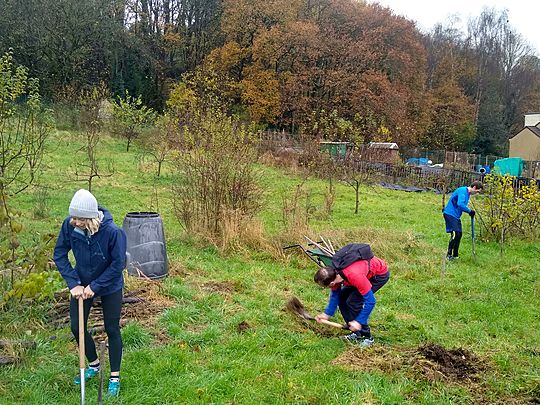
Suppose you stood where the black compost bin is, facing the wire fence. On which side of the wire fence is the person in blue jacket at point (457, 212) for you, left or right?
right

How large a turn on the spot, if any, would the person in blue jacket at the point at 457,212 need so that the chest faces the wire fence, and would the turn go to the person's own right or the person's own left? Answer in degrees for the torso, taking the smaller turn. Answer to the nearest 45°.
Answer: approximately 90° to the person's own left

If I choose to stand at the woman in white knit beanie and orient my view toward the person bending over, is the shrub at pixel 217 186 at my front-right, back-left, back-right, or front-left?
front-left

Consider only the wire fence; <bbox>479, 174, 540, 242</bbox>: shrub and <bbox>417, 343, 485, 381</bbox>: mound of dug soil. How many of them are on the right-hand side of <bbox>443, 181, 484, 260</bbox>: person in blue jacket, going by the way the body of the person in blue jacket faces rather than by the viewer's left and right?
1

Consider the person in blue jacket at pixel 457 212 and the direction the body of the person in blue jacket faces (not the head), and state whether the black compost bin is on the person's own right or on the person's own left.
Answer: on the person's own right

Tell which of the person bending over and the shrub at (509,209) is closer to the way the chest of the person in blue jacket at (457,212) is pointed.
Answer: the shrub

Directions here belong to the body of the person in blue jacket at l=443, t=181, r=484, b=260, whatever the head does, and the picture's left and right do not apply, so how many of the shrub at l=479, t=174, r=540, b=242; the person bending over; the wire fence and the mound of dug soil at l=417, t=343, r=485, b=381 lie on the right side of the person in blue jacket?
2

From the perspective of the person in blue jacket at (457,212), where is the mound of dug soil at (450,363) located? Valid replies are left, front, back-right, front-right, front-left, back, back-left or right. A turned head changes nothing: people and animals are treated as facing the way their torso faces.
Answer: right

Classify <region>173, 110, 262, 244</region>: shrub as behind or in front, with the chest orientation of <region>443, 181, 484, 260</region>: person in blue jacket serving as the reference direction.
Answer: behind

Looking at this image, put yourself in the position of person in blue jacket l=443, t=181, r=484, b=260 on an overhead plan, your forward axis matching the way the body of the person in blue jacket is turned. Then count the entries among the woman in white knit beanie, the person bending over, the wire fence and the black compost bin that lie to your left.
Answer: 1

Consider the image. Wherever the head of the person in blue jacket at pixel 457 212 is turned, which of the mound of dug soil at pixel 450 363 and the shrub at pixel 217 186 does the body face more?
the mound of dug soil

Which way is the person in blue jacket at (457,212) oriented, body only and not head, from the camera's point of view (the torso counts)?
to the viewer's right

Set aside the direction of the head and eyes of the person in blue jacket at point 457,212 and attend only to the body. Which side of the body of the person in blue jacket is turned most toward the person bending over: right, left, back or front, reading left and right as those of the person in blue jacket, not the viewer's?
right
